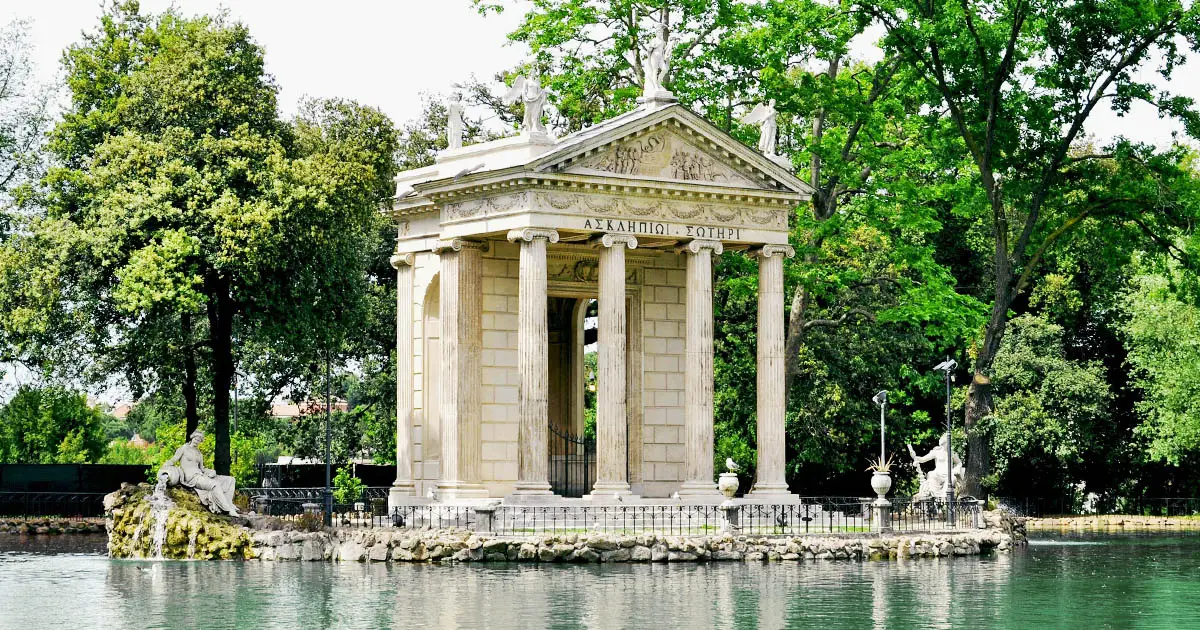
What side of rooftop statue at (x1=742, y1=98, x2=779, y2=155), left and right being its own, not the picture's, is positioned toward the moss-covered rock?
right

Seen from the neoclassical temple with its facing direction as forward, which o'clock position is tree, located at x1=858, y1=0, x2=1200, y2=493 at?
The tree is roughly at 10 o'clock from the neoclassical temple.

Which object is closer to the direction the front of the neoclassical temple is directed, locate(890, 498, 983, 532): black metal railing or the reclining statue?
the black metal railing

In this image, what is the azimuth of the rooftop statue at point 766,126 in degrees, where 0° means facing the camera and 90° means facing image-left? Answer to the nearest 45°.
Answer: approximately 315°
